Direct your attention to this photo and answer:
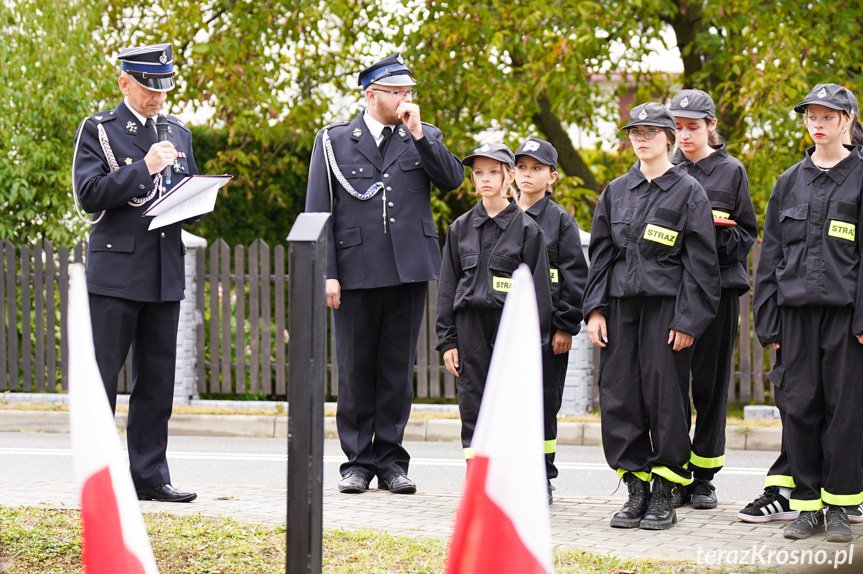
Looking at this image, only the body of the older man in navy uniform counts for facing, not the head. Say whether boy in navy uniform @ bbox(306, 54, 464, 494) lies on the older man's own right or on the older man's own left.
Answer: on the older man's own left

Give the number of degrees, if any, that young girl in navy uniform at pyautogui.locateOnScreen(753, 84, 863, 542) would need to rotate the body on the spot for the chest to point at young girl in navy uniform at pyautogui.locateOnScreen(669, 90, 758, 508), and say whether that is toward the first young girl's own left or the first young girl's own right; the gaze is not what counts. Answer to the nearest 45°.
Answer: approximately 135° to the first young girl's own right

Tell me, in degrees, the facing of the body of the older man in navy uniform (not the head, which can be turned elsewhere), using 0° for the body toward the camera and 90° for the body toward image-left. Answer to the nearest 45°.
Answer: approximately 315°

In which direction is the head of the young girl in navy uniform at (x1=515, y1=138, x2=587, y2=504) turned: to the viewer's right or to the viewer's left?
to the viewer's left

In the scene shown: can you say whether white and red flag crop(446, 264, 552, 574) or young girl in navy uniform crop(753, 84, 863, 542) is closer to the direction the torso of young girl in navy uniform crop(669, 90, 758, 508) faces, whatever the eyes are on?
the white and red flag

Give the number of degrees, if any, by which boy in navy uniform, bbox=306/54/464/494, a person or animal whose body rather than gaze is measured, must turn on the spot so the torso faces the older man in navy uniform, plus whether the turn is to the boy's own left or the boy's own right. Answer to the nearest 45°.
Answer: approximately 45° to the boy's own right

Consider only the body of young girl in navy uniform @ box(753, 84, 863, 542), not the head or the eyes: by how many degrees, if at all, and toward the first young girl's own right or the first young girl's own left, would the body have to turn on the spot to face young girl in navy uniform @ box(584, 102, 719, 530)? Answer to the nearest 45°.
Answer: approximately 90° to the first young girl's own right

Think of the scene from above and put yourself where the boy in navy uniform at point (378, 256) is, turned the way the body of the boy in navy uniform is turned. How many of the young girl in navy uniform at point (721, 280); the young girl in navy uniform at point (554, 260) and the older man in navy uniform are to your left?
2

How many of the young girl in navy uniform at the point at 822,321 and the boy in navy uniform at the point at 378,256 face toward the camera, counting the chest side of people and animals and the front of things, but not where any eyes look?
2

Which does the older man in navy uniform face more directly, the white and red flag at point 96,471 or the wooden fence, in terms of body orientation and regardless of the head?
the white and red flag

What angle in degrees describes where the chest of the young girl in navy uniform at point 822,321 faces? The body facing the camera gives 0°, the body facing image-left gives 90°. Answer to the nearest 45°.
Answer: approximately 0°
